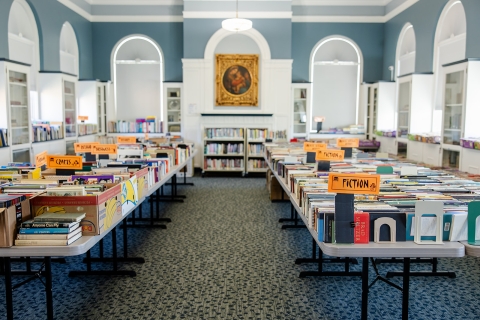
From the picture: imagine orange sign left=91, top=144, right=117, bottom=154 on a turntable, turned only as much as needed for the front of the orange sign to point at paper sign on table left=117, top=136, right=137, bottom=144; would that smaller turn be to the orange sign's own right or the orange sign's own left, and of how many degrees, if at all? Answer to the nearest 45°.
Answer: approximately 180°

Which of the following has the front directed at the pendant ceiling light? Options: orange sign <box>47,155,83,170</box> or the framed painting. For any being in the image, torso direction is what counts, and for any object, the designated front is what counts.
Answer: the framed painting

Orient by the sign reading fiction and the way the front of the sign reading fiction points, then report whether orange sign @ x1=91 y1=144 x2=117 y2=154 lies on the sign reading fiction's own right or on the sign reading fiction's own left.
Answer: on the sign reading fiction's own right

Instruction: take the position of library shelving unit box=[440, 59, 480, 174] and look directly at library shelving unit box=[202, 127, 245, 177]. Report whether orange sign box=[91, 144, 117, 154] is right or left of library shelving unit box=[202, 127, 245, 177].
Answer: left

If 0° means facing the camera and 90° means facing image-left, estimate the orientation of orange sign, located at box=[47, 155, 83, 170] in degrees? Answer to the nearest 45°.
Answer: approximately 0°

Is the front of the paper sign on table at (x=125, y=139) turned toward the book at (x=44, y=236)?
yes

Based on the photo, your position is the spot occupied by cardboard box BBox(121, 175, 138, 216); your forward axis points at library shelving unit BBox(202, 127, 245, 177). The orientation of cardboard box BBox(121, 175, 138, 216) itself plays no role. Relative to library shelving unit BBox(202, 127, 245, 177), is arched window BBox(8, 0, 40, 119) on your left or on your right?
left

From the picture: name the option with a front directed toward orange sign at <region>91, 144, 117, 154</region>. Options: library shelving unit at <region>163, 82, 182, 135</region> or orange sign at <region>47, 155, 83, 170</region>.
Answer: the library shelving unit

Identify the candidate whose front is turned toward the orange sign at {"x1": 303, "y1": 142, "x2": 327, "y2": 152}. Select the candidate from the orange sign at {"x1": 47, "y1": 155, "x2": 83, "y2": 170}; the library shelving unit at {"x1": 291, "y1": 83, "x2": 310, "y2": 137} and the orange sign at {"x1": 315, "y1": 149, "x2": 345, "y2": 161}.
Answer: the library shelving unit

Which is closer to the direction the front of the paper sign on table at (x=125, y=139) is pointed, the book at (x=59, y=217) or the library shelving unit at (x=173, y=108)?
the book

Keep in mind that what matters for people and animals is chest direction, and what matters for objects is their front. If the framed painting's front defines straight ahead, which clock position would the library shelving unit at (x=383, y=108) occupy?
The library shelving unit is roughly at 9 o'clock from the framed painting.
